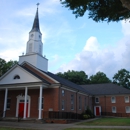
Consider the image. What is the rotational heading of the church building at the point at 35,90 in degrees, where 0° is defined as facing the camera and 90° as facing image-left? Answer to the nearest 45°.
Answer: approximately 45°
